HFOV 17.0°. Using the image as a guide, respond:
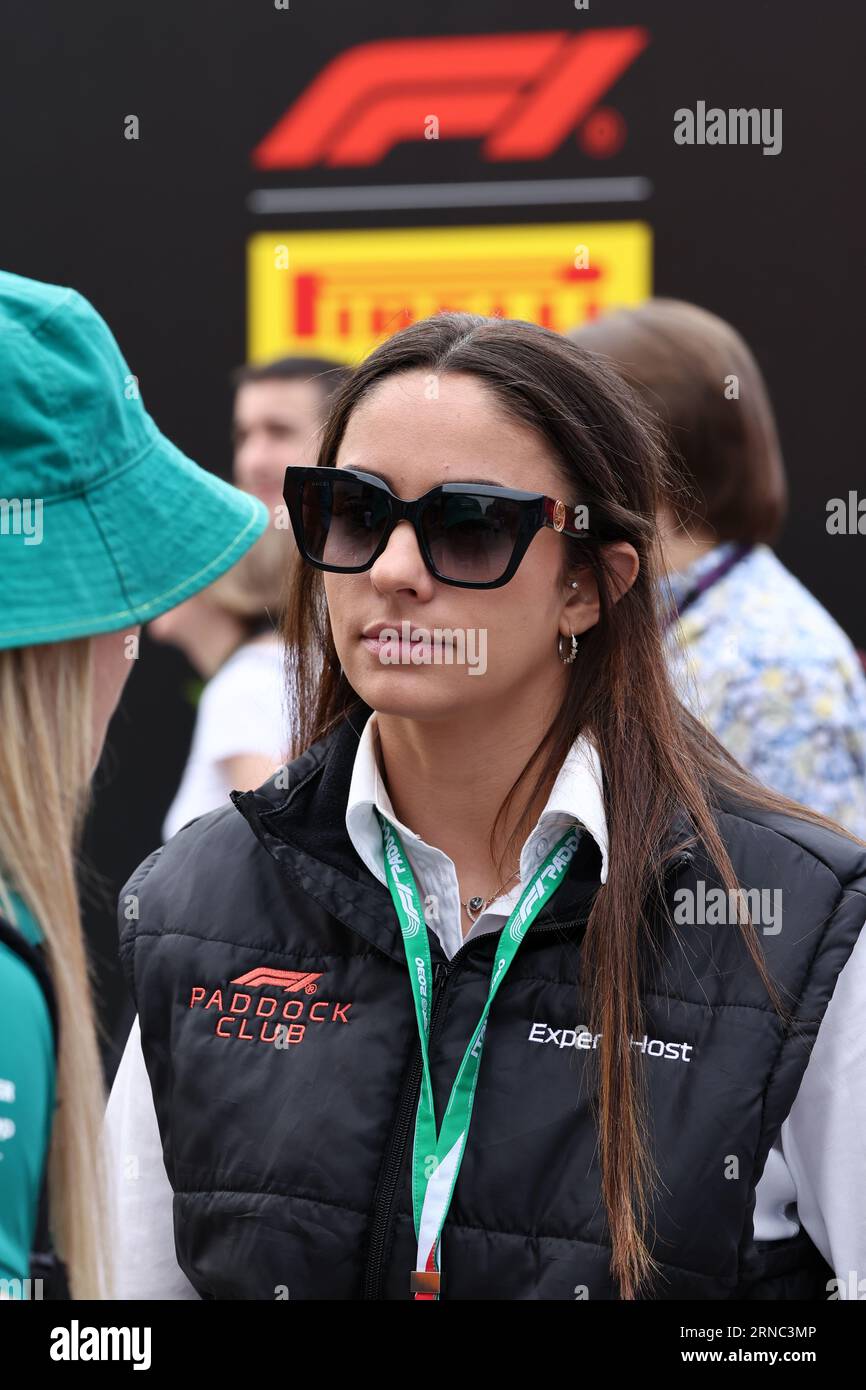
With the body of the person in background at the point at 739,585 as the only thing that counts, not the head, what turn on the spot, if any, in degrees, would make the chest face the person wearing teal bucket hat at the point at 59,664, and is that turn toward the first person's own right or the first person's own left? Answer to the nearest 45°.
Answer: approximately 90° to the first person's own left

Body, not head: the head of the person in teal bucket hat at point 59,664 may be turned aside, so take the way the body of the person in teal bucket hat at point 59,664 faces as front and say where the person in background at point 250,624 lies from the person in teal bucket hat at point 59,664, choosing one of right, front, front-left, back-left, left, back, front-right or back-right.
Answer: front-left

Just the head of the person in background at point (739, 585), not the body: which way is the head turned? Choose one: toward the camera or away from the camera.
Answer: away from the camera

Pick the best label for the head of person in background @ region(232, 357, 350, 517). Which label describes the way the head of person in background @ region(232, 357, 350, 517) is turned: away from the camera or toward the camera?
toward the camera

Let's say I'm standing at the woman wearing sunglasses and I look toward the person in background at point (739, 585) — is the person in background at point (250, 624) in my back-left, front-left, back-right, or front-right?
front-left

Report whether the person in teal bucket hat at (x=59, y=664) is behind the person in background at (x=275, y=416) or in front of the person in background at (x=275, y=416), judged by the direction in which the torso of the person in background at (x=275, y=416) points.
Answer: in front

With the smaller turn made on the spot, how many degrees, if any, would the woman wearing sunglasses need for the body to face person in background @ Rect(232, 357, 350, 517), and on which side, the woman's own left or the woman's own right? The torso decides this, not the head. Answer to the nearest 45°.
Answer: approximately 135° to the woman's own right

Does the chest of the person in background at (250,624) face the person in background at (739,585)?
no

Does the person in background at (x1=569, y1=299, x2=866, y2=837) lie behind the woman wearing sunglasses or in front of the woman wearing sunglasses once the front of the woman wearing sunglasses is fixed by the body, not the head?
behind

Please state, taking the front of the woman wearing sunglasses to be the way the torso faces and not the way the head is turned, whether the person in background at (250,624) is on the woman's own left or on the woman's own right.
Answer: on the woman's own right

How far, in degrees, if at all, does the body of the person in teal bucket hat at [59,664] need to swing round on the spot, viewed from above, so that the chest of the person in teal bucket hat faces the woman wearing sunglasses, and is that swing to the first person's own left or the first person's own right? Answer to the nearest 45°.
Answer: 0° — they already face them

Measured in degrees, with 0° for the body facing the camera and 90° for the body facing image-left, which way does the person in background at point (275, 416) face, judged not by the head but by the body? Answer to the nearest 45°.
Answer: approximately 45°
